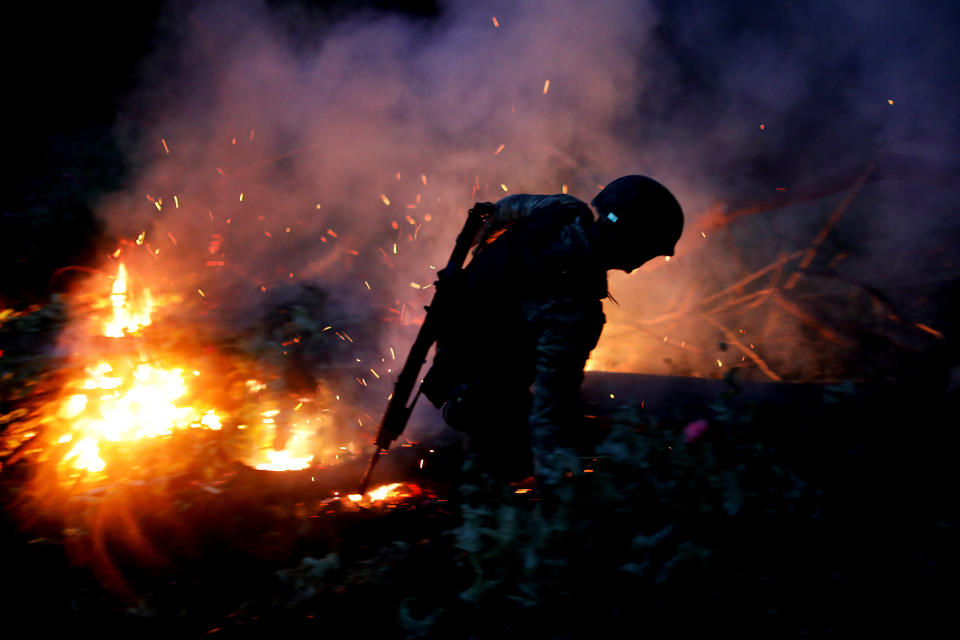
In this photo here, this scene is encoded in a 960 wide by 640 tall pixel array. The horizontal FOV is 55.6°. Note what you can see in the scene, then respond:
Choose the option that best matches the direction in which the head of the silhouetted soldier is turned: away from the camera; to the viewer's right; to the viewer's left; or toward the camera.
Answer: to the viewer's right

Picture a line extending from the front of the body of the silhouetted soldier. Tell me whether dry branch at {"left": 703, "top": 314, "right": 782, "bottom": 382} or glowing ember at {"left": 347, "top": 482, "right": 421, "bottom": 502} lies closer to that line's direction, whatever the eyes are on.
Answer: the dry branch

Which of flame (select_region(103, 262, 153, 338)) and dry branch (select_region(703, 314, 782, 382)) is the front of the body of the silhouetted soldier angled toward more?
the dry branch

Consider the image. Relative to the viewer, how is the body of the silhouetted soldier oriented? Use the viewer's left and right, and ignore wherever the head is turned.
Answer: facing to the right of the viewer
